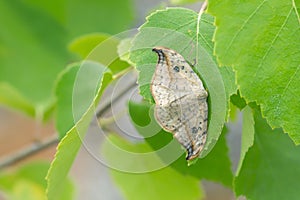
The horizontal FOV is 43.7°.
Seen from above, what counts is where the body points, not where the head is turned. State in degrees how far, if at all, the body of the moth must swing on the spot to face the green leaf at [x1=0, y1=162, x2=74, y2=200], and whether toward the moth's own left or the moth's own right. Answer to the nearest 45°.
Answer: approximately 135° to the moth's own left
